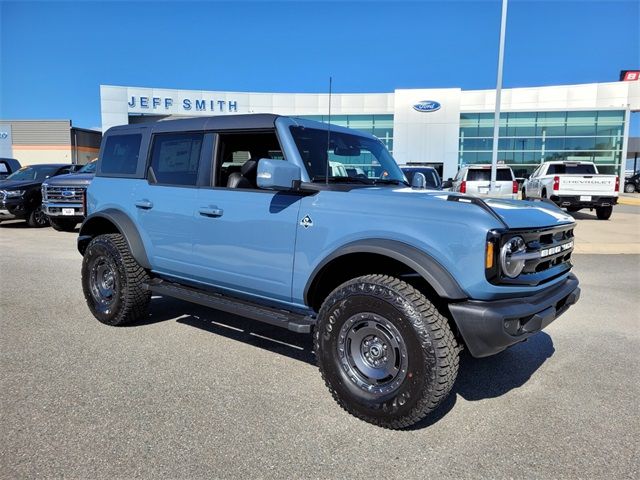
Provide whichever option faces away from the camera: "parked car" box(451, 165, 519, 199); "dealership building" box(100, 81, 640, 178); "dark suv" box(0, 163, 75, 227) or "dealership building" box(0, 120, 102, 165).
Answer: the parked car

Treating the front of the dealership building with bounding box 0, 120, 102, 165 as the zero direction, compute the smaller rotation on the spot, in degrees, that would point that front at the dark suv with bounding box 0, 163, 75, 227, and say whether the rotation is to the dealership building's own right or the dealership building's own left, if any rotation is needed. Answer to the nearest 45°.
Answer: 0° — it already faces it

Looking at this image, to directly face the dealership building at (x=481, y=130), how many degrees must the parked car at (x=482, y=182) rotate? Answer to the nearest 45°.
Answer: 0° — it already faces it

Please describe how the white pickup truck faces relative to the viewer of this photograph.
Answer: facing away from the viewer and to the left of the viewer

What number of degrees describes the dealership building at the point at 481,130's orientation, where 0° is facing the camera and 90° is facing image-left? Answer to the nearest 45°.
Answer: approximately 0°

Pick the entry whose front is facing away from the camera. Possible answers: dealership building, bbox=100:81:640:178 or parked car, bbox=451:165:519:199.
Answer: the parked car

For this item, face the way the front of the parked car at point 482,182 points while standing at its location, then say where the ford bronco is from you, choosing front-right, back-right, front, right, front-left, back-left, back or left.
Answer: back

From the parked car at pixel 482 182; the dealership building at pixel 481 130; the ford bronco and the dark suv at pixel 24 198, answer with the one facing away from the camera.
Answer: the parked car

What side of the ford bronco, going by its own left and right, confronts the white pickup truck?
left

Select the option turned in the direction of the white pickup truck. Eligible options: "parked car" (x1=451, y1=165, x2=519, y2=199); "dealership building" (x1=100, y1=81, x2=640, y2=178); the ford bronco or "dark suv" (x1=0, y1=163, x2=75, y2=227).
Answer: the dealership building

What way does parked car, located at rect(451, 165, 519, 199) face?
away from the camera

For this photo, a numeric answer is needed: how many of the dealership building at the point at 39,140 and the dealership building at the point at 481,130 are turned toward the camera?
2

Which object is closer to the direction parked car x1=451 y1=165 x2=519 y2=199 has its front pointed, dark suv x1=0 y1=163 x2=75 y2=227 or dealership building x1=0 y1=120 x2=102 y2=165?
the dealership building

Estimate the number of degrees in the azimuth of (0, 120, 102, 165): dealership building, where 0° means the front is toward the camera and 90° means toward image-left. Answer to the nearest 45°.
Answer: approximately 0°
